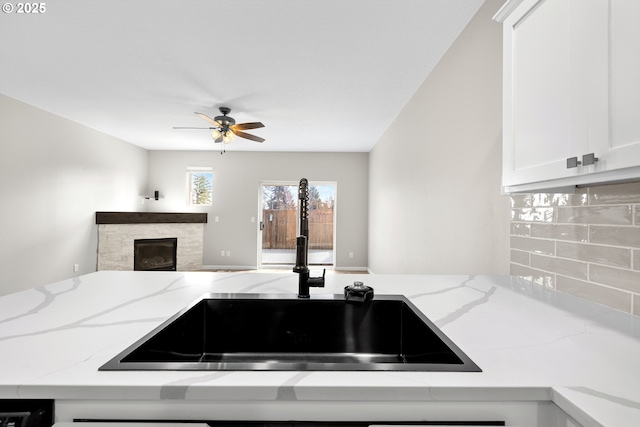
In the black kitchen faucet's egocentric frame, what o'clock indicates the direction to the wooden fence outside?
The wooden fence outside is roughly at 6 o'clock from the black kitchen faucet.

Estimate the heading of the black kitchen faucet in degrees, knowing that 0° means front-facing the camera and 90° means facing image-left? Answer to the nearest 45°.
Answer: approximately 0°

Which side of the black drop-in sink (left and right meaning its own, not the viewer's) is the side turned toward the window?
back

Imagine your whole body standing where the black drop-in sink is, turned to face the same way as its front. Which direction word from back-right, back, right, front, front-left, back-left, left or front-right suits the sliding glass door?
back

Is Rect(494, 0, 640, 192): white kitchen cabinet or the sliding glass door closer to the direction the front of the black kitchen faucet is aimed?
the white kitchen cabinet

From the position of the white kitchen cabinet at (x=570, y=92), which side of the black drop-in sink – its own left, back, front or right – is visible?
left

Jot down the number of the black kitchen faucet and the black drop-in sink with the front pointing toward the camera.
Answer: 2

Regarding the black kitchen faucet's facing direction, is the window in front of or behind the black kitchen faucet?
behind

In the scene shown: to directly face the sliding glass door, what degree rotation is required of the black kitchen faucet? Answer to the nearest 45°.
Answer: approximately 180°

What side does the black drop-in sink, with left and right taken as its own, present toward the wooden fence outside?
back
